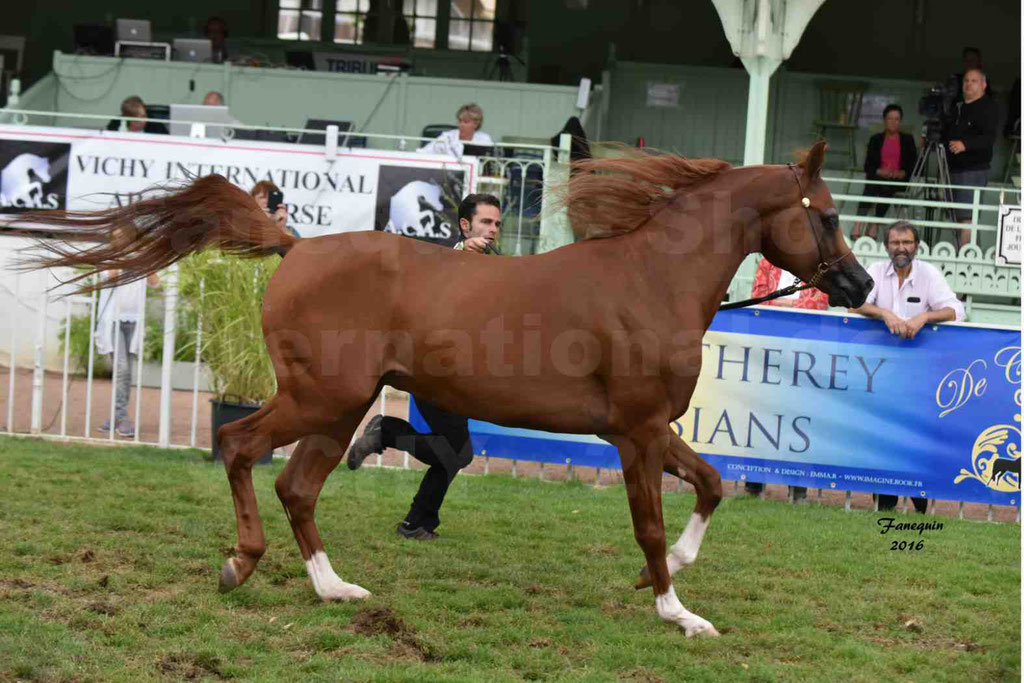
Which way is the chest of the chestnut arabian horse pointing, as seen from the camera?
to the viewer's right

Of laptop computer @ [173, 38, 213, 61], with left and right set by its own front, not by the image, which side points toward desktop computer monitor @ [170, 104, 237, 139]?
back

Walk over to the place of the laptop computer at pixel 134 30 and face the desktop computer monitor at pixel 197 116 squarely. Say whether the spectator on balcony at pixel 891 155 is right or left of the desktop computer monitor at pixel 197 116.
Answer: left

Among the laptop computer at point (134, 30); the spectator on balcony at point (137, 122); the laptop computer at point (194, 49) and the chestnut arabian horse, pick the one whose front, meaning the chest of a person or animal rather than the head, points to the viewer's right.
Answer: the chestnut arabian horse

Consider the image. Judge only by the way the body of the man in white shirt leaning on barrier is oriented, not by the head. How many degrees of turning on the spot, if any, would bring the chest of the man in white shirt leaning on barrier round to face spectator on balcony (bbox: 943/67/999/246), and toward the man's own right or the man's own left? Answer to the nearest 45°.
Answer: approximately 180°

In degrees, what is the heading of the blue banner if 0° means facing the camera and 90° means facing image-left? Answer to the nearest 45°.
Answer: approximately 0°

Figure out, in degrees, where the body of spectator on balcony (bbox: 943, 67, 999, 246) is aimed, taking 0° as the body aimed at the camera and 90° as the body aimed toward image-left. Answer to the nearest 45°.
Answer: approximately 45°

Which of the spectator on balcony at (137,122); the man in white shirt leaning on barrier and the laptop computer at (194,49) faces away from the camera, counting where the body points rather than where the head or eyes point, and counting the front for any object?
the laptop computer

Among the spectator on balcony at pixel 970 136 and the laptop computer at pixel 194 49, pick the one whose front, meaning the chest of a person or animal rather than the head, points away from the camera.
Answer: the laptop computer

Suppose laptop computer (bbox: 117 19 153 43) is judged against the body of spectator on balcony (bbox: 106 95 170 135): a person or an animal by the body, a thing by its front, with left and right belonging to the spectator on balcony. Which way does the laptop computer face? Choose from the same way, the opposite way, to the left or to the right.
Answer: the opposite way
